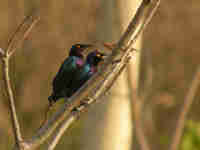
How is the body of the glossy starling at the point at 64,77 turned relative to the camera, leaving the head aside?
to the viewer's right

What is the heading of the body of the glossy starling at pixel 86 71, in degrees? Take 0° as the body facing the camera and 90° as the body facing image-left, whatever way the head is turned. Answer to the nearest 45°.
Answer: approximately 270°

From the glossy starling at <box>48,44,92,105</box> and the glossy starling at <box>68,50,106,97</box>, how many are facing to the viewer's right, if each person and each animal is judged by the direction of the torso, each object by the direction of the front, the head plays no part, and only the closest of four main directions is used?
2
